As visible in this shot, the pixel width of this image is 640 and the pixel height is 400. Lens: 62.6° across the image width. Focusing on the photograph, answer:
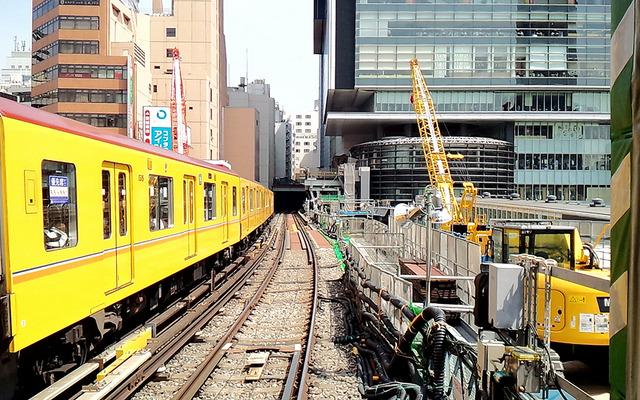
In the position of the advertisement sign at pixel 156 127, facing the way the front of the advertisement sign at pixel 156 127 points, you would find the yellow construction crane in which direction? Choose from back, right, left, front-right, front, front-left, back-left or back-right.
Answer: front-left

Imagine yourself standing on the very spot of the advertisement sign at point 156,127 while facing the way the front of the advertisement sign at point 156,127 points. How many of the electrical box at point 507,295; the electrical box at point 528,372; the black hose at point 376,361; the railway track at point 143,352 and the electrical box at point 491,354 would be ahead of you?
5

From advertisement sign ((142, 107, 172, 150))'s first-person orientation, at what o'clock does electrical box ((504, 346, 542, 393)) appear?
The electrical box is roughly at 12 o'clock from the advertisement sign.

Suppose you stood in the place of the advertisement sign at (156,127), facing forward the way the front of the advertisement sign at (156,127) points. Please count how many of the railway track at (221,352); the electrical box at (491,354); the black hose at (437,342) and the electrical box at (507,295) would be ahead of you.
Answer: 4

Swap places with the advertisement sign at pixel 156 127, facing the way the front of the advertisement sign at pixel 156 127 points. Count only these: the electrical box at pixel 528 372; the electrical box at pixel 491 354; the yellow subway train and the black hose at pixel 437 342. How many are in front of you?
4

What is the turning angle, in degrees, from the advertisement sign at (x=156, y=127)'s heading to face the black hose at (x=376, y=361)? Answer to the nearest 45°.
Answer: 0° — it already faces it

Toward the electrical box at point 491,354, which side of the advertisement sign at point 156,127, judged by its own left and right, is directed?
front

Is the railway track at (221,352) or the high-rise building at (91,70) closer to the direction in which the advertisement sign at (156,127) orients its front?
the railway track

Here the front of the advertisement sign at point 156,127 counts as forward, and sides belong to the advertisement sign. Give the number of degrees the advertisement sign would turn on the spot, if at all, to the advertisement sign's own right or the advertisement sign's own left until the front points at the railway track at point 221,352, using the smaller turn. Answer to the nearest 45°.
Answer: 0° — it already faces it

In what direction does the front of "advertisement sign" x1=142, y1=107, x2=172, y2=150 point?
toward the camera

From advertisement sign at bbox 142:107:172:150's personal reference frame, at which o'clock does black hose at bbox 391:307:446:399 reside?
The black hose is roughly at 12 o'clock from the advertisement sign.

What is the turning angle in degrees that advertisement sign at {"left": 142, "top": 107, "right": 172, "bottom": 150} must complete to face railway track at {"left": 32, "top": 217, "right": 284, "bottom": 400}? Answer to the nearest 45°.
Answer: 0° — it already faces it

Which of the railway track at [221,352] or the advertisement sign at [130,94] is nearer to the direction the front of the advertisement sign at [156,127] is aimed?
the railway track

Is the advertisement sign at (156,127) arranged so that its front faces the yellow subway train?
yes

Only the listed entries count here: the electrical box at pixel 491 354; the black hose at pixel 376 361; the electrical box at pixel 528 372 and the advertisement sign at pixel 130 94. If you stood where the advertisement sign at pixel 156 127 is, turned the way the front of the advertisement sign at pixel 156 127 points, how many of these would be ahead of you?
3
